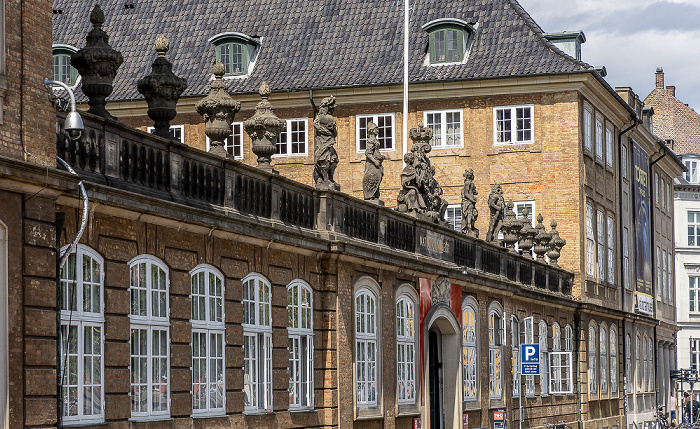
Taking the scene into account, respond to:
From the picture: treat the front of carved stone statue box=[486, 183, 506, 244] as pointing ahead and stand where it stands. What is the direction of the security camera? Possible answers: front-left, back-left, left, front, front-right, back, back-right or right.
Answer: front-right

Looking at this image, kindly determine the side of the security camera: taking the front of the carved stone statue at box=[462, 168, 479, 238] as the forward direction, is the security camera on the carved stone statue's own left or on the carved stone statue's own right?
on the carved stone statue's own right

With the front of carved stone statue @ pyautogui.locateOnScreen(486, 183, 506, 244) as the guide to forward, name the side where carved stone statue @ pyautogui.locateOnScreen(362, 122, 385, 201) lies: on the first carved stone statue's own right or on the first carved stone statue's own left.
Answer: on the first carved stone statue's own right

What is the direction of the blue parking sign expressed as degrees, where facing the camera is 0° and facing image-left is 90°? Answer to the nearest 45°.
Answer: approximately 0°
